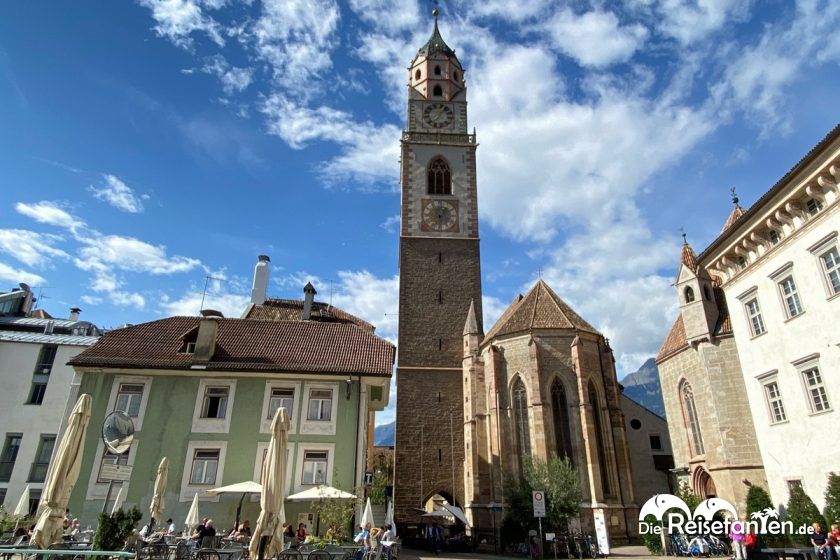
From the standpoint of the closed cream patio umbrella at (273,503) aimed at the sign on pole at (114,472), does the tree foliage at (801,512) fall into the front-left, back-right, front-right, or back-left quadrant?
back-right

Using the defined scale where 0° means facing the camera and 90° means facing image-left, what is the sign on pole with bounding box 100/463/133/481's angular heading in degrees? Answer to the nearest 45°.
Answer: approximately 0°

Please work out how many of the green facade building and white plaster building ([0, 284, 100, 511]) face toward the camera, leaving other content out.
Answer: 2

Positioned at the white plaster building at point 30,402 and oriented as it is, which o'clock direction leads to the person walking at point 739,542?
The person walking is roughly at 11 o'clock from the white plaster building.

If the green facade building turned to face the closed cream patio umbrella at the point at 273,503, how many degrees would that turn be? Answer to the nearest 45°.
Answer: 0° — it already faces it

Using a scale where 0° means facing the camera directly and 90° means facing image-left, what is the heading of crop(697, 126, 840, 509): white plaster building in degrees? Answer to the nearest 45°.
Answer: approximately 45°

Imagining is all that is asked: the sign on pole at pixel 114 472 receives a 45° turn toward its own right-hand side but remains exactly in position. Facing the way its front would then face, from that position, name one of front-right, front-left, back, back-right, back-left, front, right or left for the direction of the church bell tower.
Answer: back

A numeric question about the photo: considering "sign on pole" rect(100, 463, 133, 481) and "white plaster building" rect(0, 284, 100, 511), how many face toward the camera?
2
